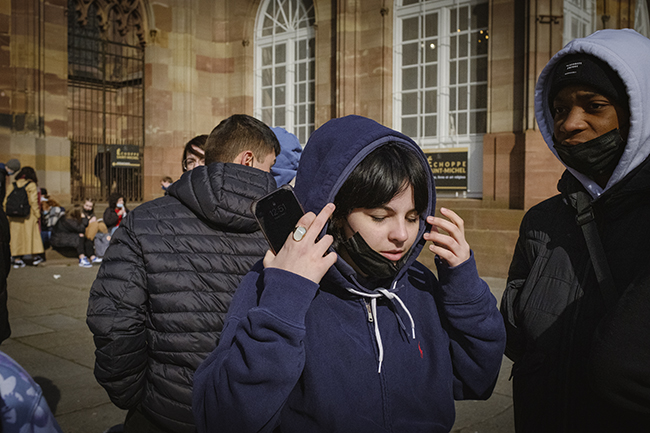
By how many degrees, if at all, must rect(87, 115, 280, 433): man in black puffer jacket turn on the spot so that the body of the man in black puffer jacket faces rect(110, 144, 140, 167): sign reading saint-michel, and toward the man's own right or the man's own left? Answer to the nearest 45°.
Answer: approximately 45° to the man's own left

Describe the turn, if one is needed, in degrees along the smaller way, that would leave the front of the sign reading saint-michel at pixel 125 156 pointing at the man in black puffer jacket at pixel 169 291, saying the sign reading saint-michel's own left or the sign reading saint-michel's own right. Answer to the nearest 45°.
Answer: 0° — it already faces them

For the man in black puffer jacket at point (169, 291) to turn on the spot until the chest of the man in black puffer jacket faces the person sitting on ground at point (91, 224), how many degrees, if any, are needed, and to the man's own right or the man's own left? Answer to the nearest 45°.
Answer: approximately 45° to the man's own left

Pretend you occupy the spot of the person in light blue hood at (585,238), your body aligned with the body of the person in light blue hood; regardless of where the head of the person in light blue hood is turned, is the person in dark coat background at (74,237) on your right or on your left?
on your right

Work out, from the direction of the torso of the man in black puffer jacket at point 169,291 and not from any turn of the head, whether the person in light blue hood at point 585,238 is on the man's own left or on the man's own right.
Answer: on the man's own right

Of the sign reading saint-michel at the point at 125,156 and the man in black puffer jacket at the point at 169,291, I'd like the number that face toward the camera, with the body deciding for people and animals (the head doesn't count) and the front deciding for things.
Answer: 1

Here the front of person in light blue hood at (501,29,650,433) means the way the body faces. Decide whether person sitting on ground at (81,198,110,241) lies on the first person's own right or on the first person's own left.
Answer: on the first person's own right

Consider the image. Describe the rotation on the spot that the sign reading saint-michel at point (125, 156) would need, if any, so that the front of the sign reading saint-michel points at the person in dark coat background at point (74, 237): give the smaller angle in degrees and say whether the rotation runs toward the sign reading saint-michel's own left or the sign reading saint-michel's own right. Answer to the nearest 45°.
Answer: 0° — it already faces them

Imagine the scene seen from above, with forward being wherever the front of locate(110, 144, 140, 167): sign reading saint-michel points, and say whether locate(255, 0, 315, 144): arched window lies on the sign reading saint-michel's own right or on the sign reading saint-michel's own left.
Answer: on the sign reading saint-michel's own left

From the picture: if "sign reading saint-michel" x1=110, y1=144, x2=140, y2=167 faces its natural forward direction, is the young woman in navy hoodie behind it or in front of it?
in front

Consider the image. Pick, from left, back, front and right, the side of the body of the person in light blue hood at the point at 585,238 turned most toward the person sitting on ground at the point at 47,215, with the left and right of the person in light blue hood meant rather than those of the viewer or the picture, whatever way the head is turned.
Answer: right

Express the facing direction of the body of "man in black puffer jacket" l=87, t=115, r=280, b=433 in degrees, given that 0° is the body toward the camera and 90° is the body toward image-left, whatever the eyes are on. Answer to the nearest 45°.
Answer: approximately 225°
